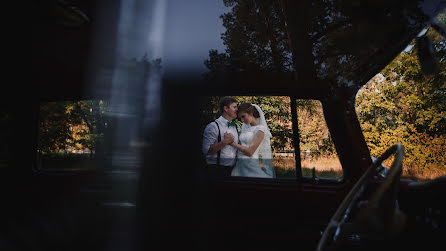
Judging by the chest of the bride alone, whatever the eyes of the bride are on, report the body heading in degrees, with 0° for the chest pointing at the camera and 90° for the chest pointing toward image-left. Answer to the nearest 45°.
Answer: approximately 45°

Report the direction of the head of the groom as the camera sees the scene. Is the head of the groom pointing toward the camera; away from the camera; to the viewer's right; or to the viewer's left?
to the viewer's right

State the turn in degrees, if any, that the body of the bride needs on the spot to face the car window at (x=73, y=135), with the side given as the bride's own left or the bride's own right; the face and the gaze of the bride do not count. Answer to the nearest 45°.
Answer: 0° — they already face it

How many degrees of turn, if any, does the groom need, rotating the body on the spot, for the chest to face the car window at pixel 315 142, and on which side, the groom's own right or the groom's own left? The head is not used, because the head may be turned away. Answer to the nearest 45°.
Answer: approximately 45° to the groom's own right

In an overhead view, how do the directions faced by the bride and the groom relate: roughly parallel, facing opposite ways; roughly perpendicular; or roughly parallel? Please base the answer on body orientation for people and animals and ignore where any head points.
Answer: roughly perpendicular

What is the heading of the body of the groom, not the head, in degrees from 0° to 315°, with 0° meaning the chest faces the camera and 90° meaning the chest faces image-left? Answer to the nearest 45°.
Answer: approximately 315°

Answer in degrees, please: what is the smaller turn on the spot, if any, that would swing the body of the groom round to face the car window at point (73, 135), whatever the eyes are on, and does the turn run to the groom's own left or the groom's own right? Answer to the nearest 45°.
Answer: approximately 90° to the groom's own right

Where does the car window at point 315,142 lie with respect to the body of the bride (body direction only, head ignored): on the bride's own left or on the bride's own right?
on the bride's own left
